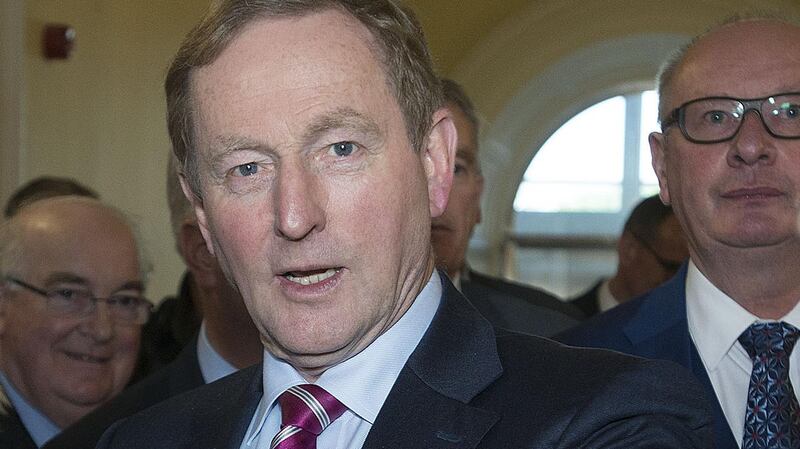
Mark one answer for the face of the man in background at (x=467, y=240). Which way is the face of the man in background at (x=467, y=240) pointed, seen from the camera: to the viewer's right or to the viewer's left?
to the viewer's left

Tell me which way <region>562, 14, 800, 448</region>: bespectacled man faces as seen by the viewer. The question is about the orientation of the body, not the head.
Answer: toward the camera

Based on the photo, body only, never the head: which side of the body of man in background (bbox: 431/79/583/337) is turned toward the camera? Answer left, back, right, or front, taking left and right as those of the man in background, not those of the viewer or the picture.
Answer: front

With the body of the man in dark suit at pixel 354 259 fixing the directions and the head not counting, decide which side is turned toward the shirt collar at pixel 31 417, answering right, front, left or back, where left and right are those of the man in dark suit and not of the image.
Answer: right

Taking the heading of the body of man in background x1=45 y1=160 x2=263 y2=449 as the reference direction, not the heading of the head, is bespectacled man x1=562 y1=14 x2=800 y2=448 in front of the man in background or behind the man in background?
in front

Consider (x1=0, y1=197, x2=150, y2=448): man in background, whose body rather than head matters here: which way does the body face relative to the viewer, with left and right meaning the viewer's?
facing the viewer and to the right of the viewer

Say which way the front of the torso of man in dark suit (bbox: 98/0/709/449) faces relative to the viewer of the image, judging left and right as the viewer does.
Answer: facing the viewer and to the left of the viewer

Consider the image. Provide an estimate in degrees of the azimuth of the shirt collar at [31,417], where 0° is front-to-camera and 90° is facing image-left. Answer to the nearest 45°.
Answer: approximately 315°

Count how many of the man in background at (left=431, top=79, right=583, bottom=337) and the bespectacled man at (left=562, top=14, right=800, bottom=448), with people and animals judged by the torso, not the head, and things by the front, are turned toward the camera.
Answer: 2

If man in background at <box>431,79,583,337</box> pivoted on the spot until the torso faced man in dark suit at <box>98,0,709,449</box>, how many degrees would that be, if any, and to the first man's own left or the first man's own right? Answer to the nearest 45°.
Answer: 0° — they already face them

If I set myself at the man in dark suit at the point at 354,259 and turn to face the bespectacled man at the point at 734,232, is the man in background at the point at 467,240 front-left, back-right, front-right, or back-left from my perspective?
front-left

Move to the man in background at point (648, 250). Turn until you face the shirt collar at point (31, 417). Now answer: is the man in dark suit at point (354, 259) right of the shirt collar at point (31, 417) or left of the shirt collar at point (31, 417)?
left

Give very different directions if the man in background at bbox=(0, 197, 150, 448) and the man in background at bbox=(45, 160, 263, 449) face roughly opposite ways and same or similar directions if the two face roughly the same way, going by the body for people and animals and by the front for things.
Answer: same or similar directions

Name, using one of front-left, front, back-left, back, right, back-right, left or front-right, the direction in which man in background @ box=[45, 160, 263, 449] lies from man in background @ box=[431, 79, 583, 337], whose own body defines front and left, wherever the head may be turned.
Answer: front-right

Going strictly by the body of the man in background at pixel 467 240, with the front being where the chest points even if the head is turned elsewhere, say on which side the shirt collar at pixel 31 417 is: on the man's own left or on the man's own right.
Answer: on the man's own right

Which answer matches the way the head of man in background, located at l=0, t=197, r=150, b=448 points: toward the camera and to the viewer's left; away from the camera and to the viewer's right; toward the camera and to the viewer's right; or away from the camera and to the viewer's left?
toward the camera and to the viewer's right
